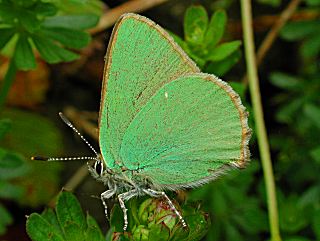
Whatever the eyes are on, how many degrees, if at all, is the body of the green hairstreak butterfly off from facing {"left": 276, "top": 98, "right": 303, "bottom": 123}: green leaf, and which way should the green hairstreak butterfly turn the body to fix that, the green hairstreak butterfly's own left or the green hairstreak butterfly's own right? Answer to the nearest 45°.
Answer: approximately 135° to the green hairstreak butterfly's own right

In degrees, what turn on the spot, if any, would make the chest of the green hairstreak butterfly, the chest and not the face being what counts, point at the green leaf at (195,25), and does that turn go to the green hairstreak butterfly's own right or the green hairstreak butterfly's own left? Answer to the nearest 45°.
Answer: approximately 90° to the green hairstreak butterfly's own right

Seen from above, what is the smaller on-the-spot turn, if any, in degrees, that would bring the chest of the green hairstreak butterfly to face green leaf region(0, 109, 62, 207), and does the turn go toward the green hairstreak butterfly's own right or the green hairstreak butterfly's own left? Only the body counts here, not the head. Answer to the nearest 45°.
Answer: approximately 45° to the green hairstreak butterfly's own right

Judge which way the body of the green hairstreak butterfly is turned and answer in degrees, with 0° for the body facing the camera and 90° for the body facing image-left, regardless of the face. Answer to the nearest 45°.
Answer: approximately 90°

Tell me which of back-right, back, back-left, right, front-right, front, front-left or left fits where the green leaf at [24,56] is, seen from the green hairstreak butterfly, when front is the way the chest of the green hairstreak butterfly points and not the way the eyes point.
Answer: front-right

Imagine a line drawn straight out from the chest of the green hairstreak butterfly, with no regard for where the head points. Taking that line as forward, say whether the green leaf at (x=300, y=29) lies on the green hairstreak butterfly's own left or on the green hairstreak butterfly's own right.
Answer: on the green hairstreak butterfly's own right

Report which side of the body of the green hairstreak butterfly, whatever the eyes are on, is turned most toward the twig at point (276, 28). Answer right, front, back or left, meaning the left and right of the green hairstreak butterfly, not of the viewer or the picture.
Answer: right

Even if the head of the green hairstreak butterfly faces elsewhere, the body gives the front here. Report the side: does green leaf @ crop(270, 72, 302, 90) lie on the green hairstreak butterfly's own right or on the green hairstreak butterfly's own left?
on the green hairstreak butterfly's own right

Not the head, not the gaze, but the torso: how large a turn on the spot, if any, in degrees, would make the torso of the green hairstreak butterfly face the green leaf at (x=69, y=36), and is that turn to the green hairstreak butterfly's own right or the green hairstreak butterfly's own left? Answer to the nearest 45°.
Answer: approximately 45° to the green hairstreak butterfly's own right

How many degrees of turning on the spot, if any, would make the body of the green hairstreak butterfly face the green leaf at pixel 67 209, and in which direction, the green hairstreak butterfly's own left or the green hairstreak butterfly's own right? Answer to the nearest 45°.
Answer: approximately 45° to the green hairstreak butterfly's own left

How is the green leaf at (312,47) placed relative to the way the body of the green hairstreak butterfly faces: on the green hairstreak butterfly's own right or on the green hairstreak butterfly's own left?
on the green hairstreak butterfly's own right

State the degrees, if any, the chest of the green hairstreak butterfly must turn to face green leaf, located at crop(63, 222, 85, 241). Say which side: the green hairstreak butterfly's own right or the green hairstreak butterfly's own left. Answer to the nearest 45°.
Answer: approximately 45° to the green hairstreak butterfly's own left
